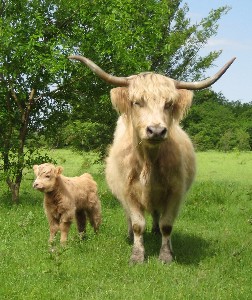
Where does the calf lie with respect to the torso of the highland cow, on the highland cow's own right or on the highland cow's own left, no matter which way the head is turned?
on the highland cow's own right

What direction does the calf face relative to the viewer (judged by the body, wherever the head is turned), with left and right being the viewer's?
facing the viewer and to the left of the viewer

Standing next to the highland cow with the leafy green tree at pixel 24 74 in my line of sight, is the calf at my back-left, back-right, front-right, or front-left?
front-left

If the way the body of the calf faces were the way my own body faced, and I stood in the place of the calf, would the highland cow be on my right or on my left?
on my left

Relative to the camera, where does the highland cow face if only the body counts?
toward the camera

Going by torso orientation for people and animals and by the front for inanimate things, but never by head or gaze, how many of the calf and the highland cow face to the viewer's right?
0

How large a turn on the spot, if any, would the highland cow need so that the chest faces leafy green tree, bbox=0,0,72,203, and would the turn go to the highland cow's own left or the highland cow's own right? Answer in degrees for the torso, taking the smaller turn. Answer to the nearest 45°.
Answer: approximately 135° to the highland cow's own right

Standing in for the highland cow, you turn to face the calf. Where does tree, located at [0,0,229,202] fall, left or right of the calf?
right

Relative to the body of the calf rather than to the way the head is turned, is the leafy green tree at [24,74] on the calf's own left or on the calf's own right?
on the calf's own right

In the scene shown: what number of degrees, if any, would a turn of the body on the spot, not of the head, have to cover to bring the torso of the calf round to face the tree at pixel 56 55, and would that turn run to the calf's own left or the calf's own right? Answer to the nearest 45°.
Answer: approximately 135° to the calf's own right
